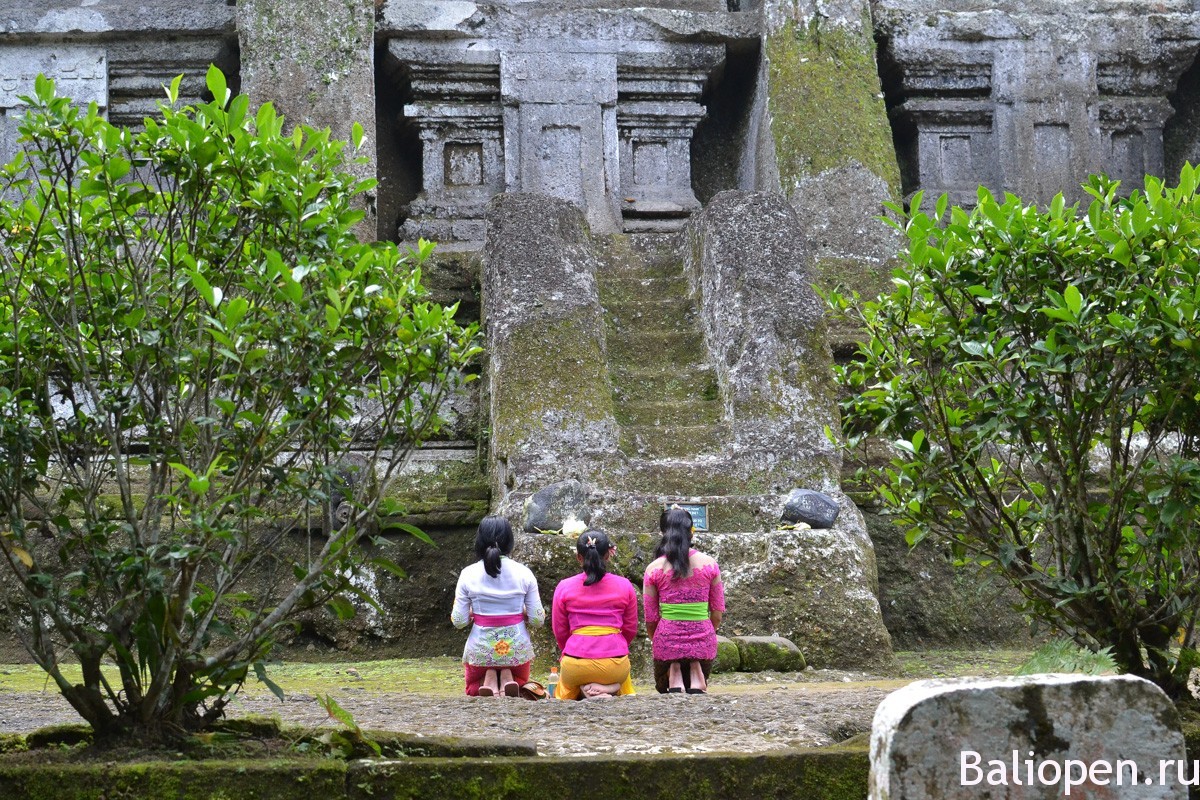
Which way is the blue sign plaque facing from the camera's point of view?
toward the camera

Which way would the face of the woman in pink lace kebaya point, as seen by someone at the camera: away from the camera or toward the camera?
away from the camera

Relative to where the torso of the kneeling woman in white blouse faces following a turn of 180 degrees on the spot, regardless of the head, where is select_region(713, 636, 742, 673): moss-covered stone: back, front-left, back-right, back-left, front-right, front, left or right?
left

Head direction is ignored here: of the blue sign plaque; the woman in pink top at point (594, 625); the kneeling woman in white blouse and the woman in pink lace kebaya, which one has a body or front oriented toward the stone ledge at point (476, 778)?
the blue sign plaque

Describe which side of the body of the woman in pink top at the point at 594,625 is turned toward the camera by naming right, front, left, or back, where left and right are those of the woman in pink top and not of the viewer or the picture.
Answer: back

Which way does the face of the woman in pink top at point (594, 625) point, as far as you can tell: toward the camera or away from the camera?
away from the camera

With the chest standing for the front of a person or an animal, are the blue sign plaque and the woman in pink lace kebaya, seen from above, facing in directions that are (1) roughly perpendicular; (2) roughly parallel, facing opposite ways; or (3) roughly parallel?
roughly parallel, facing opposite ways

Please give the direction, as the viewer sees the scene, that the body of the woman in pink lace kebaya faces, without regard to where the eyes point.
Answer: away from the camera

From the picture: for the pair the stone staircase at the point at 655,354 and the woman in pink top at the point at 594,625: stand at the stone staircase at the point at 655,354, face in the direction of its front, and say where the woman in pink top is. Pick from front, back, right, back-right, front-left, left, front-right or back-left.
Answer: front

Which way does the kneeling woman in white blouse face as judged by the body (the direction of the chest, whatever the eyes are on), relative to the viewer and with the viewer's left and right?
facing away from the viewer

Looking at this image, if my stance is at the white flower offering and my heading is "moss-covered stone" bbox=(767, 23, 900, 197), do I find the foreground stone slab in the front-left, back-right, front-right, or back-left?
back-right

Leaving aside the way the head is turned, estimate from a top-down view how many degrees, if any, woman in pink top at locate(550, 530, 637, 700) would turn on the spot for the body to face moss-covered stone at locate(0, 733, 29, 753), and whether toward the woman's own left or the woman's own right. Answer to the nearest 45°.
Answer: approximately 135° to the woman's own left

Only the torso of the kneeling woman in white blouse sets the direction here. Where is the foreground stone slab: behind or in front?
behind

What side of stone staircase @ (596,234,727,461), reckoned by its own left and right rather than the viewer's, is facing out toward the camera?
front

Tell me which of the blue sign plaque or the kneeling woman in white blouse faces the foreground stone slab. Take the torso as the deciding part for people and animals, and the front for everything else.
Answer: the blue sign plaque

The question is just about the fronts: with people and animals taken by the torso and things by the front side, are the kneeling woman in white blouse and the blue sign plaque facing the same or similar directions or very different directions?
very different directions

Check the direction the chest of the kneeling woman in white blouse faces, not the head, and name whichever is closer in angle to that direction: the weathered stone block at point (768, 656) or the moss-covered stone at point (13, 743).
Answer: the weathered stone block

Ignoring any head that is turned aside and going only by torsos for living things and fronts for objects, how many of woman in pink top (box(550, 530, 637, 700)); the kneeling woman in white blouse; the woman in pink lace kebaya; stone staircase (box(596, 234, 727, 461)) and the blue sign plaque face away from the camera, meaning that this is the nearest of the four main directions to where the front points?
3

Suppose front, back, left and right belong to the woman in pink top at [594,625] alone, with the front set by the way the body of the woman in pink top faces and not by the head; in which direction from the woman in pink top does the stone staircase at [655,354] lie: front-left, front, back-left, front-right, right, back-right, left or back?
front

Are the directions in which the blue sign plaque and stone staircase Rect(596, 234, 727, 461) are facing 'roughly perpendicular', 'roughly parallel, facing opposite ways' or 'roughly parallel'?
roughly parallel
